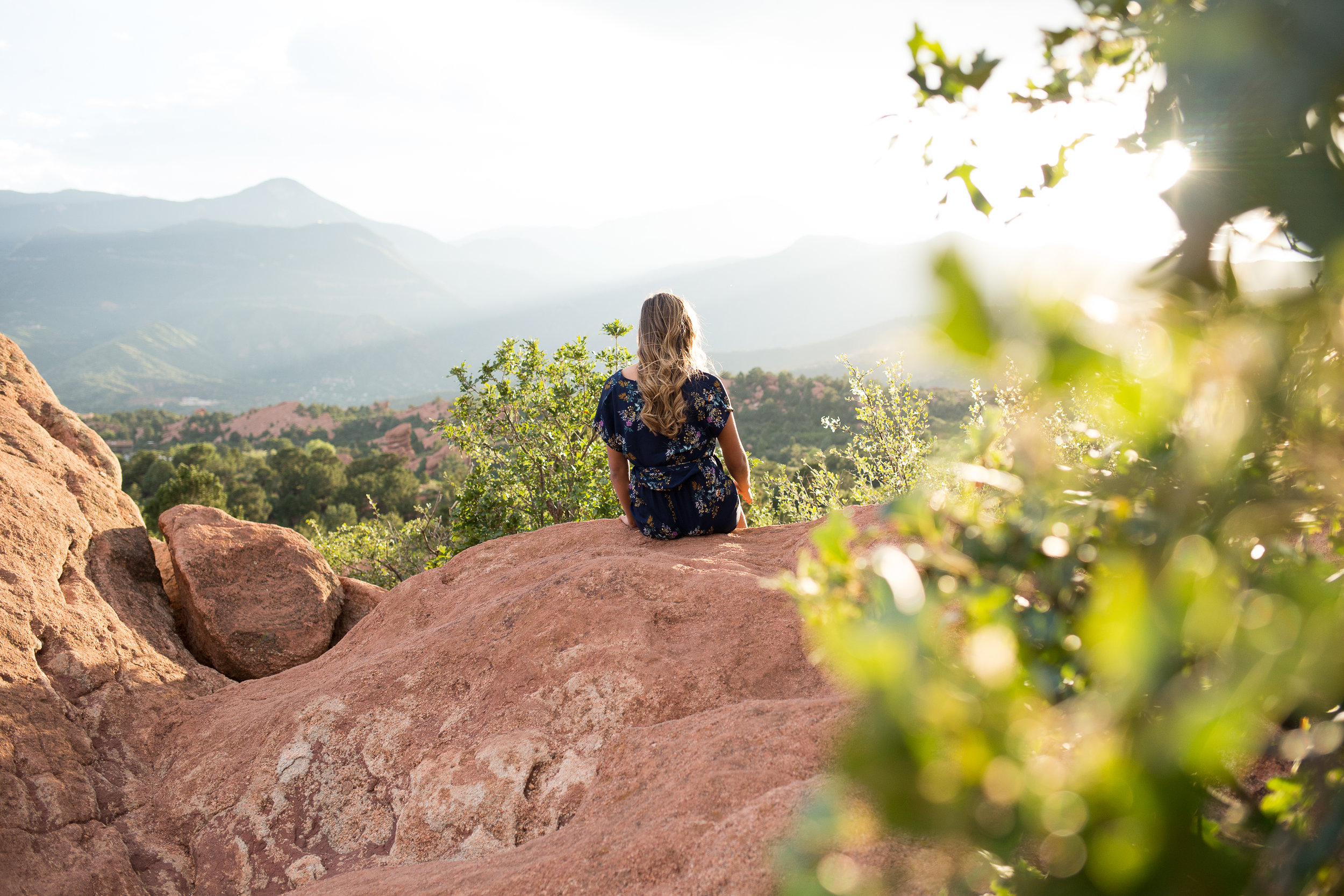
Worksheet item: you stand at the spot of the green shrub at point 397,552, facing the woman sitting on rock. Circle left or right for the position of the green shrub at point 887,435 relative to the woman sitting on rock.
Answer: left

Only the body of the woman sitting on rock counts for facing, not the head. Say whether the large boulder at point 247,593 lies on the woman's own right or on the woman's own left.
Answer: on the woman's own left

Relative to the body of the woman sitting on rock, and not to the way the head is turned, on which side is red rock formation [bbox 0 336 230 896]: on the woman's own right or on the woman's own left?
on the woman's own left

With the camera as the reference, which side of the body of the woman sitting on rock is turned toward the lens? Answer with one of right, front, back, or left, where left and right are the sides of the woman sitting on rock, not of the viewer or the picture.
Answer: back

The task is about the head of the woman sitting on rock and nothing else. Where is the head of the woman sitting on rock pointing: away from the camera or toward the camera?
away from the camera
